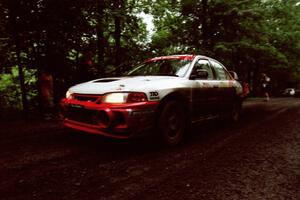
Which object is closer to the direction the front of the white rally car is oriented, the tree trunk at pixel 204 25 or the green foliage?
the green foliage

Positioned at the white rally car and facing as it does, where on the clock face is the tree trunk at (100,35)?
The tree trunk is roughly at 4 o'clock from the white rally car.

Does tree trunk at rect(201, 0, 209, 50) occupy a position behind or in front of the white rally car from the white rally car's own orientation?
behind

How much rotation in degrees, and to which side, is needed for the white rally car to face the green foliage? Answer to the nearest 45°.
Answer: approximately 90° to its right
